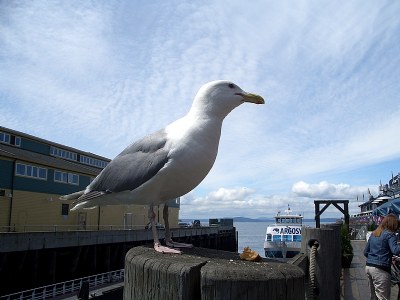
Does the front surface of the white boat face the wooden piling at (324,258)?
yes

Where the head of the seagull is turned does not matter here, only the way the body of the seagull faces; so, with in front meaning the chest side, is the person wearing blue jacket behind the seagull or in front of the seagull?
in front

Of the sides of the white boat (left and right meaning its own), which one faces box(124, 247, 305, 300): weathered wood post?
front

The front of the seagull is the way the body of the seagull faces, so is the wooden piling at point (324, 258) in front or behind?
in front

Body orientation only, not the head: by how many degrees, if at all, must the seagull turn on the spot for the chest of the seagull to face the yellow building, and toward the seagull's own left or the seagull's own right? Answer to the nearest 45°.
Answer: approximately 90° to the seagull's own left

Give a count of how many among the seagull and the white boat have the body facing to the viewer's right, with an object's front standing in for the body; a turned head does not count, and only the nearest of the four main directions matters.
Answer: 1

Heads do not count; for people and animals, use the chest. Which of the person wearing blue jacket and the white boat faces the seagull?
the white boat

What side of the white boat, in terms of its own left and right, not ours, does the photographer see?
front

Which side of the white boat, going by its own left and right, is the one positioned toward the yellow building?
right

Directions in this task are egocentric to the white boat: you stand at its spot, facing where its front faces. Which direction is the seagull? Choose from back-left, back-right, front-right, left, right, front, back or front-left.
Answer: front

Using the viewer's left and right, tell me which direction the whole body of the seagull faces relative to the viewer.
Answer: facing to the right of the viewer

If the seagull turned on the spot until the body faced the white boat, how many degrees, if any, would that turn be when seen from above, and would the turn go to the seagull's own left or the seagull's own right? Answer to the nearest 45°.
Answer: approximately 90° to the seagull's own left

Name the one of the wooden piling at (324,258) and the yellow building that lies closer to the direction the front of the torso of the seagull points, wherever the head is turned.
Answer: the wooden piling
